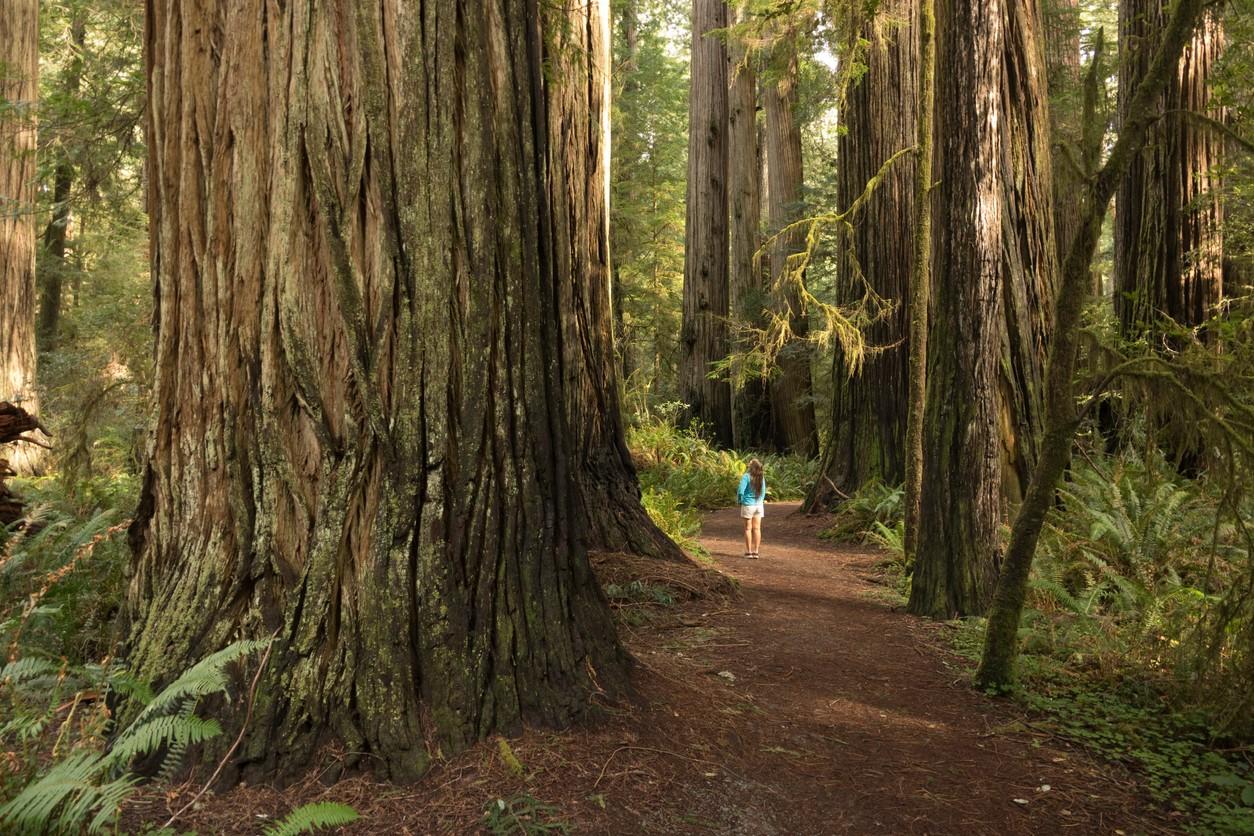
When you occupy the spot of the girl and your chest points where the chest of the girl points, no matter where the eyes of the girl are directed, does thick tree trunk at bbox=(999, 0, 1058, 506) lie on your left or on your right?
on your right

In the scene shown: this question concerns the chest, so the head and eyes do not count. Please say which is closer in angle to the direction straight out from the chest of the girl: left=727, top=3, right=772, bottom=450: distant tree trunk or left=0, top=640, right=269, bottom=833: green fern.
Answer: the distant tree trunk

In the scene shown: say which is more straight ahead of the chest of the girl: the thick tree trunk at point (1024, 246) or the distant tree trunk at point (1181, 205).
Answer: the distant tree trunk

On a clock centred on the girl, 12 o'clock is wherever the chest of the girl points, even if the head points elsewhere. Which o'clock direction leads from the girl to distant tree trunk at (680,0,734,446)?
The distant tree trunk is roughly at 12 o'clock from the girl.

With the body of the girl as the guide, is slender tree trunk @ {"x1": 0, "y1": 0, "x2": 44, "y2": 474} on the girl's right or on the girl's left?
on the girl's left

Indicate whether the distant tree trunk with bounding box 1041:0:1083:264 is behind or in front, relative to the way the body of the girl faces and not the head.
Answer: in front

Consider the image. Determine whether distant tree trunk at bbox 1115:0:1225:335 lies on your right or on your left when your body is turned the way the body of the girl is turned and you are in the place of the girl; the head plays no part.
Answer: on your right

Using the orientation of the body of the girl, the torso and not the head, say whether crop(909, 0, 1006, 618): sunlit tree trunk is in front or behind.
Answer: behind

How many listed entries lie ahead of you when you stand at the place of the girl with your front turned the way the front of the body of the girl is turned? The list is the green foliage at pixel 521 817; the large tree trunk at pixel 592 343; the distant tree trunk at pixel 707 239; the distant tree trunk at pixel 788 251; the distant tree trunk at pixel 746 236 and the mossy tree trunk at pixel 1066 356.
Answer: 3

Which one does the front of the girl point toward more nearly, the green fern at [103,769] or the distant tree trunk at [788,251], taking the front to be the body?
the distant tree trunk

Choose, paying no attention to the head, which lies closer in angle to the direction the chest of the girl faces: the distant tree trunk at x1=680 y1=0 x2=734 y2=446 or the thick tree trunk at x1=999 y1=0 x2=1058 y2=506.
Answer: the distant tree trunk

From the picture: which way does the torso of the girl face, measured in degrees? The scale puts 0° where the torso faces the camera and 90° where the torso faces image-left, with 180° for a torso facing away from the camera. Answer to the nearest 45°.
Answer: approximately 180°

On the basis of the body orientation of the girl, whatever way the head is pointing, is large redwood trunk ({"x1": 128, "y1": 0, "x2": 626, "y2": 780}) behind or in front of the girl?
behind
